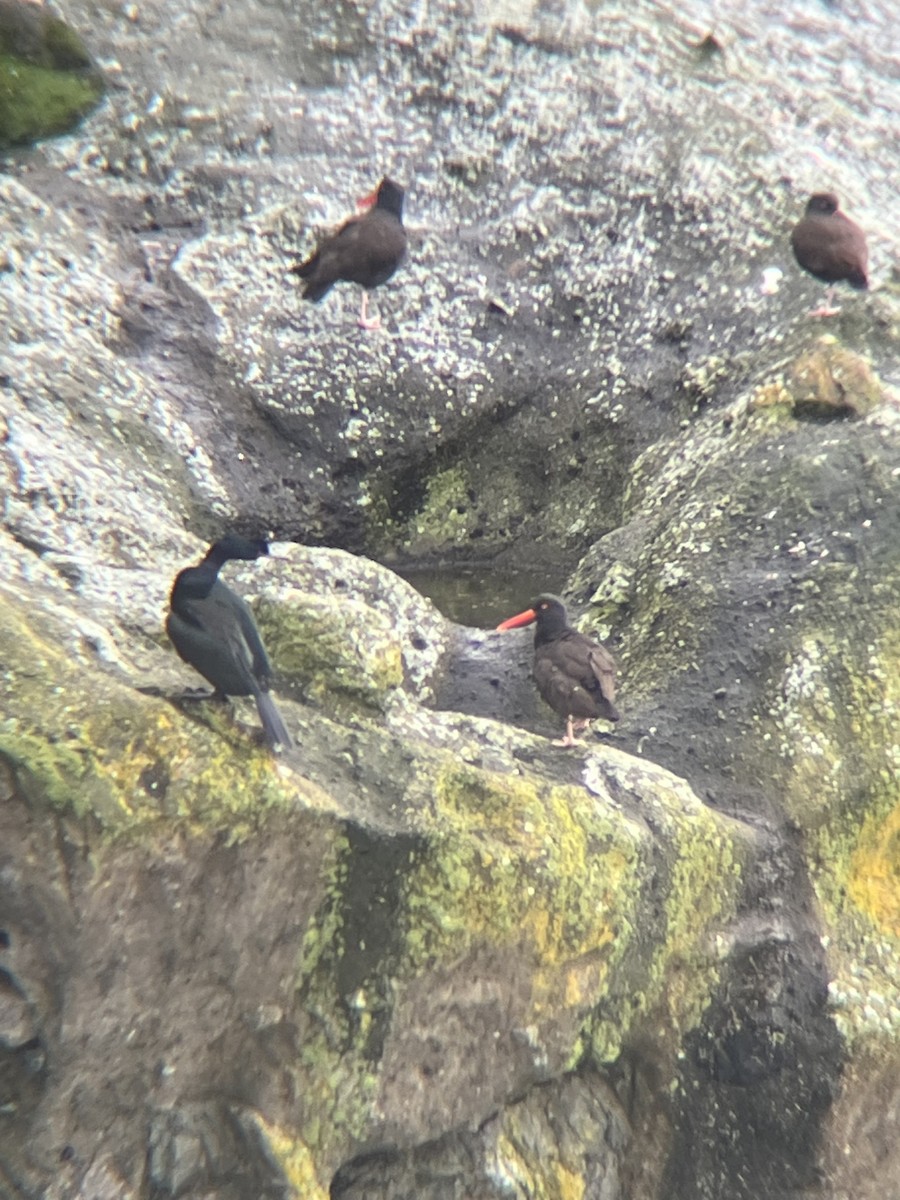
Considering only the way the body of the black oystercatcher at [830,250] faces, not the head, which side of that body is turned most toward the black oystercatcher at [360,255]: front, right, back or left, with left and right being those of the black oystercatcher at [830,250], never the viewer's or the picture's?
front

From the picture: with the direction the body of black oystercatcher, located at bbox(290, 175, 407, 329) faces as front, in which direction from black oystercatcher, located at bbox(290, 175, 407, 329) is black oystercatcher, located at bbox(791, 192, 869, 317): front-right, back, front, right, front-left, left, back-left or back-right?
front

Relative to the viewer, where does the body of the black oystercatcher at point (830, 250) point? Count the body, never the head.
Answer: to the viewer's left

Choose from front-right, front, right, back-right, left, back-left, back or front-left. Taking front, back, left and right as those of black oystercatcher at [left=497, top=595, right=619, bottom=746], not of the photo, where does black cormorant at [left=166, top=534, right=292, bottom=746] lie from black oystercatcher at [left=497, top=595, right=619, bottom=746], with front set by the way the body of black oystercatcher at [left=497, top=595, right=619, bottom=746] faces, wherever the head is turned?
front-left

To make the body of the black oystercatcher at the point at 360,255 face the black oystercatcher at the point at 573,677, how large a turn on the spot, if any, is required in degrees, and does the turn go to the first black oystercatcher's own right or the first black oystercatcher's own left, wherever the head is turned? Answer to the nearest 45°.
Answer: approximately 45° to the first black oystercatcher's own right

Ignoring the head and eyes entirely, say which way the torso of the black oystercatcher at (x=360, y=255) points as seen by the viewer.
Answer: to the viewer's right

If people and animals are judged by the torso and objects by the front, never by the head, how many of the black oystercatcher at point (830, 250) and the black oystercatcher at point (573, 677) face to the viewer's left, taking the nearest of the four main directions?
2

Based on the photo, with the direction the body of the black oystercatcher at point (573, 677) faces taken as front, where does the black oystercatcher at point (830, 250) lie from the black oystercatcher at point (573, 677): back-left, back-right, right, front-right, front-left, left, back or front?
right

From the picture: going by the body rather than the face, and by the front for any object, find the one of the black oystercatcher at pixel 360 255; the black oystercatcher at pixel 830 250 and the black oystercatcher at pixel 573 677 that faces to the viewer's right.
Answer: the black oystercatcher at pixel 360 255

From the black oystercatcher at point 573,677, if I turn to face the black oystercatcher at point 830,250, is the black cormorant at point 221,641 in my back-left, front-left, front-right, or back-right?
back-left

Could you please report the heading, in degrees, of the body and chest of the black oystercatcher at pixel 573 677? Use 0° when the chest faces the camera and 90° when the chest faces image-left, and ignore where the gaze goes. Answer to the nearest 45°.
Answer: approximately 90°

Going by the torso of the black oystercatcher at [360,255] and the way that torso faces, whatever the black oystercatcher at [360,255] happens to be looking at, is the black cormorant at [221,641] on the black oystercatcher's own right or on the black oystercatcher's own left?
on the black oystercatcher's own right

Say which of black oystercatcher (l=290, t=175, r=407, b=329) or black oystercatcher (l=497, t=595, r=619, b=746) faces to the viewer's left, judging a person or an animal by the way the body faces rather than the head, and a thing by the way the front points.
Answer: black oystercatcher (l=497, t=595, r=619, b=746)

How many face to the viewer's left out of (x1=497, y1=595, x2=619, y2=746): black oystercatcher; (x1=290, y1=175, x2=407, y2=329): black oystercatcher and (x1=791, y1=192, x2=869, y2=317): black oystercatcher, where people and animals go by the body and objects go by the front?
2

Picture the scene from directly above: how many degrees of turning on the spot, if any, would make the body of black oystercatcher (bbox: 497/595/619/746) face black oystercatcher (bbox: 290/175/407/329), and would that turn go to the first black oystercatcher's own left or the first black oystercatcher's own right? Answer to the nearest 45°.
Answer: approximately 45° to the first black oystercatcher's own right
